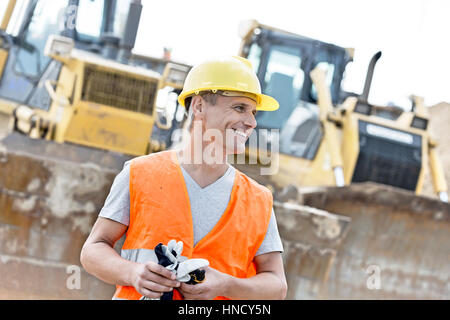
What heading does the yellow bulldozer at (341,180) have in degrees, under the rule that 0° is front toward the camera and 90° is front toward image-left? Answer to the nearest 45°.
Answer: approximately 315°

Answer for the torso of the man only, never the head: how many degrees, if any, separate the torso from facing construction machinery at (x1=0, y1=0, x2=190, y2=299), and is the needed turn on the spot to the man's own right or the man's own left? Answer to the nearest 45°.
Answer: approximately 180°

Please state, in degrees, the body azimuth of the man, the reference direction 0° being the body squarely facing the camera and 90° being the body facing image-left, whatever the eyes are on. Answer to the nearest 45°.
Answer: approximately 0°

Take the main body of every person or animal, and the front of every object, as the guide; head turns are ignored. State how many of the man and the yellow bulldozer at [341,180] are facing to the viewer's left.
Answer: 0

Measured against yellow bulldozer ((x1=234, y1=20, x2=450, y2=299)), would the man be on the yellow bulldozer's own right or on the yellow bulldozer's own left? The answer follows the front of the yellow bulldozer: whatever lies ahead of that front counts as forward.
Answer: on the yellow bulldozer's own right

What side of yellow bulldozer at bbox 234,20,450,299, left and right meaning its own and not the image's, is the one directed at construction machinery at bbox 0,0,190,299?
right

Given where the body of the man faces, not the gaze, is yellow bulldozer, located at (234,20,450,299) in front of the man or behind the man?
behind
